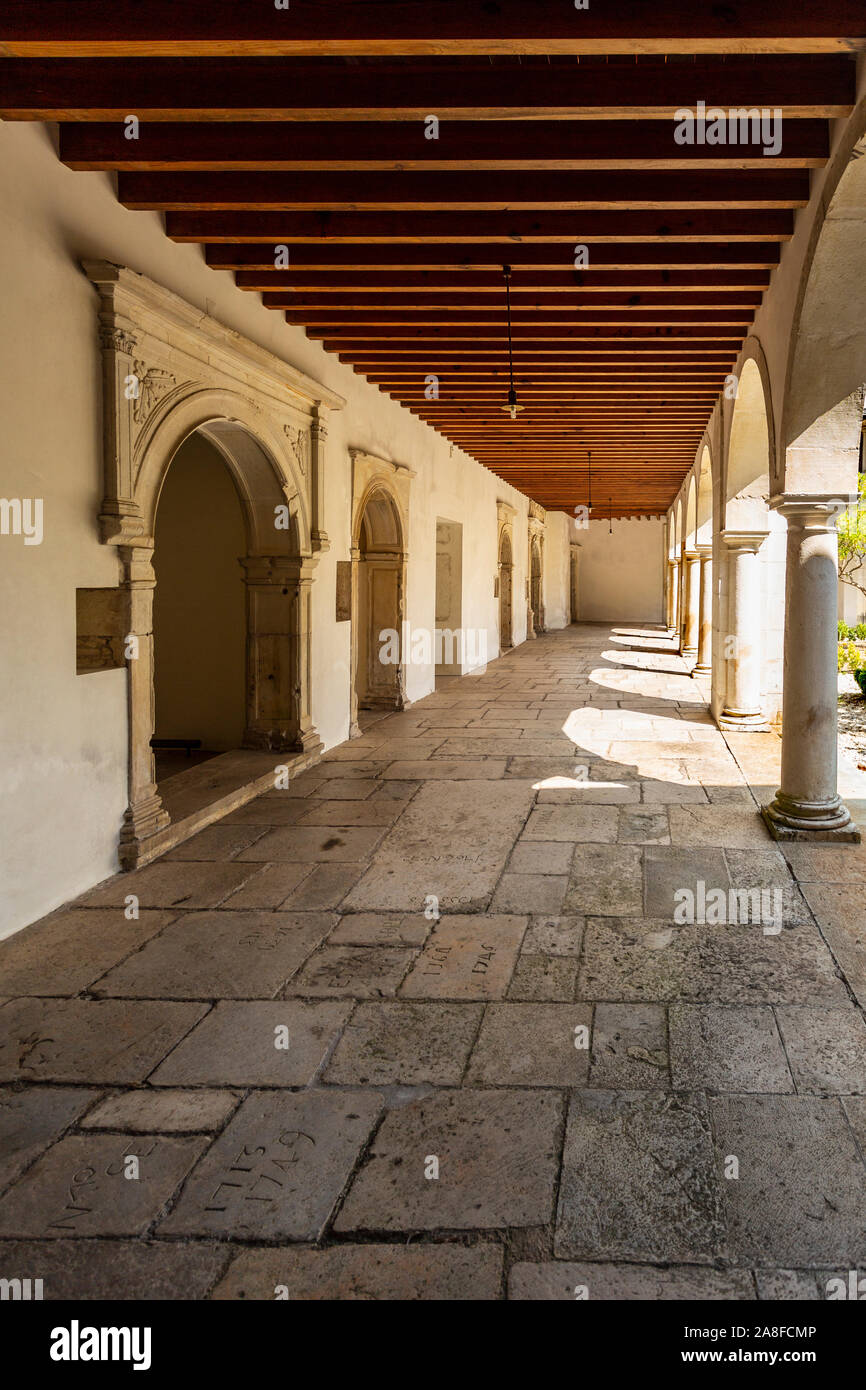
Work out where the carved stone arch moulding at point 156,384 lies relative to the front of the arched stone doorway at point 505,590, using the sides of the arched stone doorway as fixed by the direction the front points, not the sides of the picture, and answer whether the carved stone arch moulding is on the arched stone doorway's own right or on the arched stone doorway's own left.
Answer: on the arched stone doorway's own right

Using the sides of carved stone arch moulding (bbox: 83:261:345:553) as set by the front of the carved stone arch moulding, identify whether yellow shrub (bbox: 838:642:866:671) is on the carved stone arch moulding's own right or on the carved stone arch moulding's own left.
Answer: on the carved stone arch moulding's own left

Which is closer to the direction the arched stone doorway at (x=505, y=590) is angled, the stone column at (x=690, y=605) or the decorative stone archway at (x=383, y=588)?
the stone column

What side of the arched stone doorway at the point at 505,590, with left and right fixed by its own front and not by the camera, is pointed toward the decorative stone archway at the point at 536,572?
left

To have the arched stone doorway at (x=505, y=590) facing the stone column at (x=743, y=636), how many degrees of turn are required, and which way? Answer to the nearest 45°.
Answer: approximately 90° to its right

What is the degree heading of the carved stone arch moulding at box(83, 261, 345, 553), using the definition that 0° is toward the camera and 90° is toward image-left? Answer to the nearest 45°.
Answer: approximately 315°

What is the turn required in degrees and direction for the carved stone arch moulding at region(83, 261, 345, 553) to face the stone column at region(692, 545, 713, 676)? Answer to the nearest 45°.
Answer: approximately 90° to its left

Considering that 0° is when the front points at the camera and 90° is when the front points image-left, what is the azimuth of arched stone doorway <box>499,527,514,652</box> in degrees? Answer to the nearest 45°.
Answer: approximately 270°

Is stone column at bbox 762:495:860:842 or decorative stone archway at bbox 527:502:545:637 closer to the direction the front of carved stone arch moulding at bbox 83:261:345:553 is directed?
the stone column
